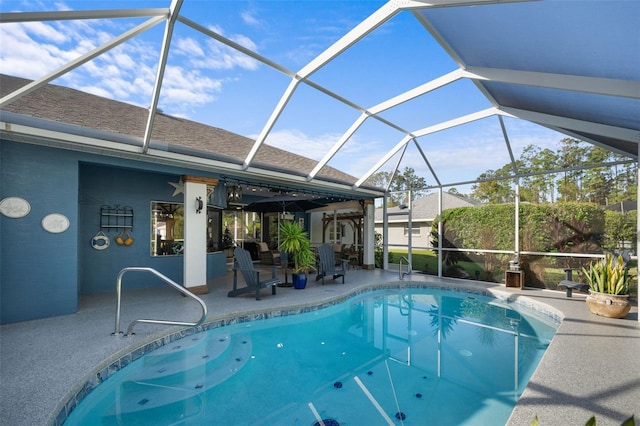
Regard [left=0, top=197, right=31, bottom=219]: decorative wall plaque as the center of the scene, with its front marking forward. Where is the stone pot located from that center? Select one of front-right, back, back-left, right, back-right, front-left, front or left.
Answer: front-left

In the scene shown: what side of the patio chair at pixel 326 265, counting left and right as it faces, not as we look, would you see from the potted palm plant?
right

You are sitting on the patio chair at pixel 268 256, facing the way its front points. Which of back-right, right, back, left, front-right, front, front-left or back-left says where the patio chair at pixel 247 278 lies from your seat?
front-right

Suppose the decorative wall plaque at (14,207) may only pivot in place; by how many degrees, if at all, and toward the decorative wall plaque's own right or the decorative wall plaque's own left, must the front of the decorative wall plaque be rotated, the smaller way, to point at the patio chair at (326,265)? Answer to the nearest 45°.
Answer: approximately 90° to the decorative wall plaque's own left

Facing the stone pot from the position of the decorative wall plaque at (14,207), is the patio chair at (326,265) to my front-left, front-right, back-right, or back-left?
front-left

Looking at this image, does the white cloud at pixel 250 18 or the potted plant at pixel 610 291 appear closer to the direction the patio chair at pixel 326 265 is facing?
the potted plant

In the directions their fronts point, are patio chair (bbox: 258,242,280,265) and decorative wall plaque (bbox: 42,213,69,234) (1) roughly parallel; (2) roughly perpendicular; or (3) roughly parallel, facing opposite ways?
roughly parallel

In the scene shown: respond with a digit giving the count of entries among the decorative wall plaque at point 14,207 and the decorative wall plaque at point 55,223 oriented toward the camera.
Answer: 2

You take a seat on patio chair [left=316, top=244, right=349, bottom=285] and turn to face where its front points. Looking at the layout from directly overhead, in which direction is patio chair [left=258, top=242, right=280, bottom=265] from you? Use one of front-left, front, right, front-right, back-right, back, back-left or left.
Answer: back

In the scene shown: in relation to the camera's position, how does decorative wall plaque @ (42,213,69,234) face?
facing the viewer

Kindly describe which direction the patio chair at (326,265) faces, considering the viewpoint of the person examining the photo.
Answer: facing the viewer and to the right of the viewer

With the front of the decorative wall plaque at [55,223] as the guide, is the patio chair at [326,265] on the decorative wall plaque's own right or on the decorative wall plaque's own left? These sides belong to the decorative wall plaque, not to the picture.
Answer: on the decorative wall plaque's own left

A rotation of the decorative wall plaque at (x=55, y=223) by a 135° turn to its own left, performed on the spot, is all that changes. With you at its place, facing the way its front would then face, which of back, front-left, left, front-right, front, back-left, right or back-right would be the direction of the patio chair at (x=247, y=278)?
front-right
